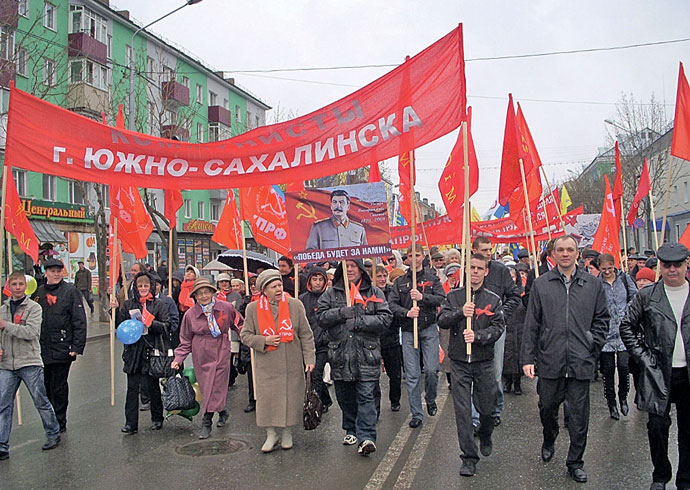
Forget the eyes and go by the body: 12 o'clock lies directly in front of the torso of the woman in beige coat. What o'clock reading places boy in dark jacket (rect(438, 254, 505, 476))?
The boy in dark jacket is roughly at 10 o'clock from the woman in beige coat.

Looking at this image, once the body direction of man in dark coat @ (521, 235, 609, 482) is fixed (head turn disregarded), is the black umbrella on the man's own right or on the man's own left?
on the man's own right

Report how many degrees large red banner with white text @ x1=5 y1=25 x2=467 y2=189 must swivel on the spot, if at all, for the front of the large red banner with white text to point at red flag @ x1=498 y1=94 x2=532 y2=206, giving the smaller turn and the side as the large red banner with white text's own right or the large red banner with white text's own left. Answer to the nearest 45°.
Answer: approximately 135° to the large red banner with white text's own left

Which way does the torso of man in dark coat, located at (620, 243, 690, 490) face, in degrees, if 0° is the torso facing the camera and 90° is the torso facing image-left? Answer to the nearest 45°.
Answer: approximately 0°

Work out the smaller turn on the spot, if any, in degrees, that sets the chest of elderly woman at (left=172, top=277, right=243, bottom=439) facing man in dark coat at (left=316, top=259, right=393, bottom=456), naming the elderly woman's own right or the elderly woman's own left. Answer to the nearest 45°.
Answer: approximately 45° to the elderly woman's own left

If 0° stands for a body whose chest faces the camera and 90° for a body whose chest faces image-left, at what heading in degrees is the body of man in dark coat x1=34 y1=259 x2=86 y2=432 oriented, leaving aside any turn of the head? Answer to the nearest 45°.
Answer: approximately 45°

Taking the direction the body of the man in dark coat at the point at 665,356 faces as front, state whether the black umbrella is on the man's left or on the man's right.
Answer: on the man's right

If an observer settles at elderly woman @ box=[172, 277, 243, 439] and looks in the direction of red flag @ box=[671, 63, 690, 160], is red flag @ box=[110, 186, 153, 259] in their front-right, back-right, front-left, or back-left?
back-left

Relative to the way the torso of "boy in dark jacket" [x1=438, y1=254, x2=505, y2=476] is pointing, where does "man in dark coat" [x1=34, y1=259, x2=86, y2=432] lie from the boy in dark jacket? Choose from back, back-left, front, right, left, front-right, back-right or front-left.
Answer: right
